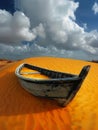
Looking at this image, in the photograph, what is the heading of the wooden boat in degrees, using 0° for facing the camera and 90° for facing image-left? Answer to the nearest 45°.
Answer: approximately 315°
